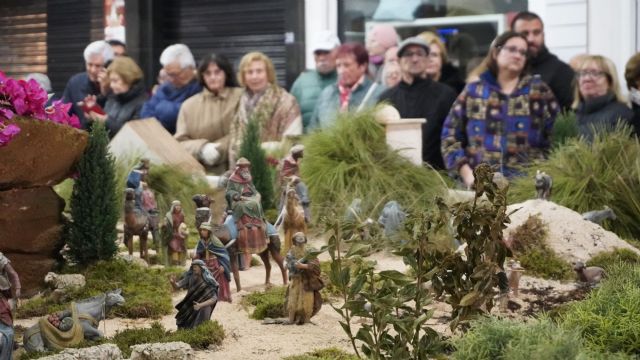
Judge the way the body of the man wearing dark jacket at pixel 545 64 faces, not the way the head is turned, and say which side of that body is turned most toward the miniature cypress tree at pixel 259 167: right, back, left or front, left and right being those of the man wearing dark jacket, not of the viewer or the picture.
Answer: front

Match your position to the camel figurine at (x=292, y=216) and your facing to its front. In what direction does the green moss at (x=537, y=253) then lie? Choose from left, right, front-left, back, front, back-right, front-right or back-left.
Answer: back-left

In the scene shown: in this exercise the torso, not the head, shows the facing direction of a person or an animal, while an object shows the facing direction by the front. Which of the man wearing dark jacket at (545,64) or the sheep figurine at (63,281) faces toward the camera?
the man wearing dark jacket

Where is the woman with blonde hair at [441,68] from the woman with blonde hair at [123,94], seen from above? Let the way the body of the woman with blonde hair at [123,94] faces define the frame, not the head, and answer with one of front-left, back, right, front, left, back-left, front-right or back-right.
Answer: left

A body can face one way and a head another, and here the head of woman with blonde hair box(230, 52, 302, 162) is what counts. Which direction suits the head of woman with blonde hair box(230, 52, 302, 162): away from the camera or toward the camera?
toward the camera

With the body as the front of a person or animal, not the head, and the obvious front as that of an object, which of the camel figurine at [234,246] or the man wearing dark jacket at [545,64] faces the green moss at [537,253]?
the man wearing dark jacket

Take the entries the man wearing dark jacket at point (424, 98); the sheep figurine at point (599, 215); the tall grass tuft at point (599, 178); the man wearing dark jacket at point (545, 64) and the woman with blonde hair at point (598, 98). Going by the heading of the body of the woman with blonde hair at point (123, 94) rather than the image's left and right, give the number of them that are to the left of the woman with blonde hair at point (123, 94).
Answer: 5

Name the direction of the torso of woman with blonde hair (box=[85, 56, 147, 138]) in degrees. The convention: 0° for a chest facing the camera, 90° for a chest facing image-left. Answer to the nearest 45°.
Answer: approximately 45°

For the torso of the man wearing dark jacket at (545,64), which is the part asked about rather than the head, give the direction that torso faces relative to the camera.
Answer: toward the camera

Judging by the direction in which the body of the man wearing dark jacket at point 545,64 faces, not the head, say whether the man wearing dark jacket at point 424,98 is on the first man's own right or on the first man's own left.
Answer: on the first man's own right

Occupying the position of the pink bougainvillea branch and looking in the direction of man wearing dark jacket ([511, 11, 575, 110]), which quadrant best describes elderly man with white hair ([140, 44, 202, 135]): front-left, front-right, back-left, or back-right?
front-left

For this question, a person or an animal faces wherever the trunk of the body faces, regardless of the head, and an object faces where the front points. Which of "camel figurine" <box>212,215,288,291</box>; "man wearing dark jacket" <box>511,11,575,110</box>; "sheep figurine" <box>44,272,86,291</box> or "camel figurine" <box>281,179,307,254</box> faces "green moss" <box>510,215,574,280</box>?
the man wearing dark jacket

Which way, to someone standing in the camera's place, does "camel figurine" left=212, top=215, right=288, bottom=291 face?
facing the viewer and to the left of the viewer
